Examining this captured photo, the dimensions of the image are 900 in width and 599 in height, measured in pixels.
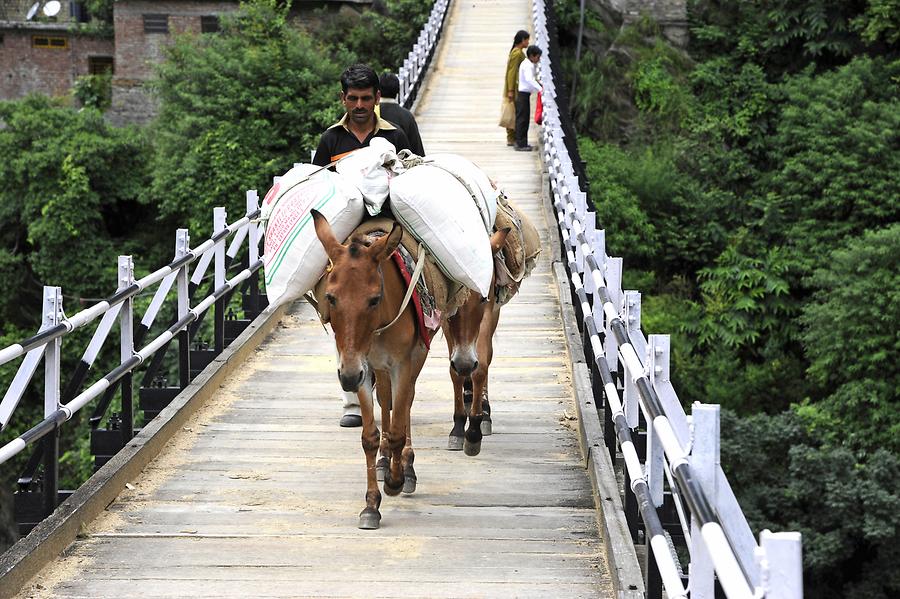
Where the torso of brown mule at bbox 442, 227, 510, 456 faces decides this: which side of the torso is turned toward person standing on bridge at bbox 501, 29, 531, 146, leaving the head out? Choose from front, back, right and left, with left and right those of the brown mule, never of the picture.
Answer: back

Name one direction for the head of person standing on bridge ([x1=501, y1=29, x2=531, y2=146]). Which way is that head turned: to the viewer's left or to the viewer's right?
to the viewer's right

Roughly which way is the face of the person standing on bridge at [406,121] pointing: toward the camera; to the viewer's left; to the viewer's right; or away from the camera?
away from the camera

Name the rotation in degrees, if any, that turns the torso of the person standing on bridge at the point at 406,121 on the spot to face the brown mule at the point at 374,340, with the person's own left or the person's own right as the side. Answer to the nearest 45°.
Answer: approximately 180°

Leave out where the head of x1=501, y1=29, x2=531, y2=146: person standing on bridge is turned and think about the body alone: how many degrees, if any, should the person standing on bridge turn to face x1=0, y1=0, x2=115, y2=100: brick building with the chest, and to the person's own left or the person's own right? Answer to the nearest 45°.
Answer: approximately 135° to the person's own left

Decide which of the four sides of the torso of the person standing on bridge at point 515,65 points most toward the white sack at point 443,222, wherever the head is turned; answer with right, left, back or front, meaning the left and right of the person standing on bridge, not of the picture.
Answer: right

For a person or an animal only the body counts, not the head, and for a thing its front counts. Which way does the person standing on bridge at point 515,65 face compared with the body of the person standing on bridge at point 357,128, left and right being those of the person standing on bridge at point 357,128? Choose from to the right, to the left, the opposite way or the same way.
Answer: to the left

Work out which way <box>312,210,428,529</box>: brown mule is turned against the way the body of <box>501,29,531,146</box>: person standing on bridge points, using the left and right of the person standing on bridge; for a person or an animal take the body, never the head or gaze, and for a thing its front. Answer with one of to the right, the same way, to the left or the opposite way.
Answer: to the right

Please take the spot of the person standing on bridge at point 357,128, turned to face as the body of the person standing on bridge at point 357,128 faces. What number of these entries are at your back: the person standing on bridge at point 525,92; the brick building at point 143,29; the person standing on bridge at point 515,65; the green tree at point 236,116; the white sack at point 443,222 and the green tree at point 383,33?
5

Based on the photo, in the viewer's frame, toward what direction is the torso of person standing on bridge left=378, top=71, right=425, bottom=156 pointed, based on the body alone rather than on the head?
away from the camera

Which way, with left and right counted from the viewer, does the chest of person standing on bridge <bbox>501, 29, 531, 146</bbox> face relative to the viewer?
facing to the right of the viewer
